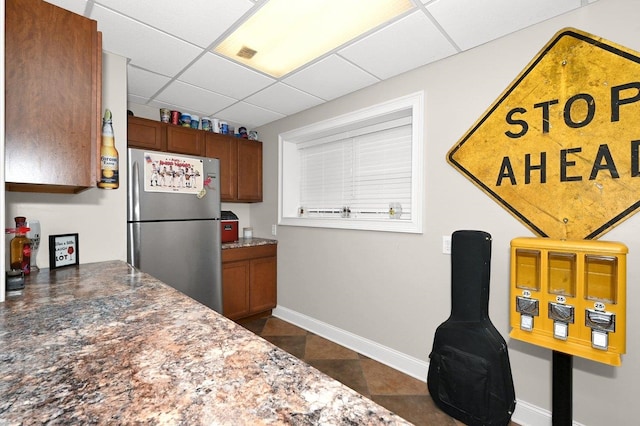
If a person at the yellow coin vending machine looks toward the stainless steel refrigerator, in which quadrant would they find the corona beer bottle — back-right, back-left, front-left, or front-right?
front-left

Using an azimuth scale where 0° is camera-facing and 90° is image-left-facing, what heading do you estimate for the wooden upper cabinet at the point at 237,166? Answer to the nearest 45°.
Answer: approximately 315°

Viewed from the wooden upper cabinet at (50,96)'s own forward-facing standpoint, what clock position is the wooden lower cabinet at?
The wooden lower cabinet is roughly at 11 o'clock from the wooden upper cabinet.

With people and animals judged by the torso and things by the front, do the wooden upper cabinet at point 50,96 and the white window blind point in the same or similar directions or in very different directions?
very different directions

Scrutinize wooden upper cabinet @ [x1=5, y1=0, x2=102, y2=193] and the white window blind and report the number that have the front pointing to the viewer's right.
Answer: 1

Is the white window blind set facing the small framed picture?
yes

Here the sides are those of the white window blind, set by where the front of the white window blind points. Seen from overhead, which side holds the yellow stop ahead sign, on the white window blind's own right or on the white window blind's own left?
on the white window blind's own left

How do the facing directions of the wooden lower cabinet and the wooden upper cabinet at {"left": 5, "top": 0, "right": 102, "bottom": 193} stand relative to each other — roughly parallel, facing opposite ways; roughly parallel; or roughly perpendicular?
roughly perpendicular

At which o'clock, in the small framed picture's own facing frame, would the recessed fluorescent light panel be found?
The recessed fluorescent light panel is roughly at 12 o'clock from the small framed picture.

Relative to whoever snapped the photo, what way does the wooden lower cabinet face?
facing the viewer and to the right of the viewer

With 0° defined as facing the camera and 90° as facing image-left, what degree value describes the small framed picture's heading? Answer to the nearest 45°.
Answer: approximately 315°

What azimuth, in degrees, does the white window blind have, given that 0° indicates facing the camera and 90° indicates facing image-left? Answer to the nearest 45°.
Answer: approximately 45°

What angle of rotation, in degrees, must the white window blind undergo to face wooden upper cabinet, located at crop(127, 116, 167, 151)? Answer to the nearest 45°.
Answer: approximately 45° to its right

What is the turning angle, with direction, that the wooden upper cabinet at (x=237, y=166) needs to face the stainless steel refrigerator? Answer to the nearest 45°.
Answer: approximately 90° to its right

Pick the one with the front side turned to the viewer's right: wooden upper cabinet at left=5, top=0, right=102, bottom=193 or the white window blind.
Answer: the wooden upper cabinet

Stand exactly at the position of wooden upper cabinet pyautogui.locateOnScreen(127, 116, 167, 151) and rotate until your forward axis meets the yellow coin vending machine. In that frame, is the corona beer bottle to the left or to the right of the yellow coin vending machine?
right

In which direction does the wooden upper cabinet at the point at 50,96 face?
to the viewer's right
